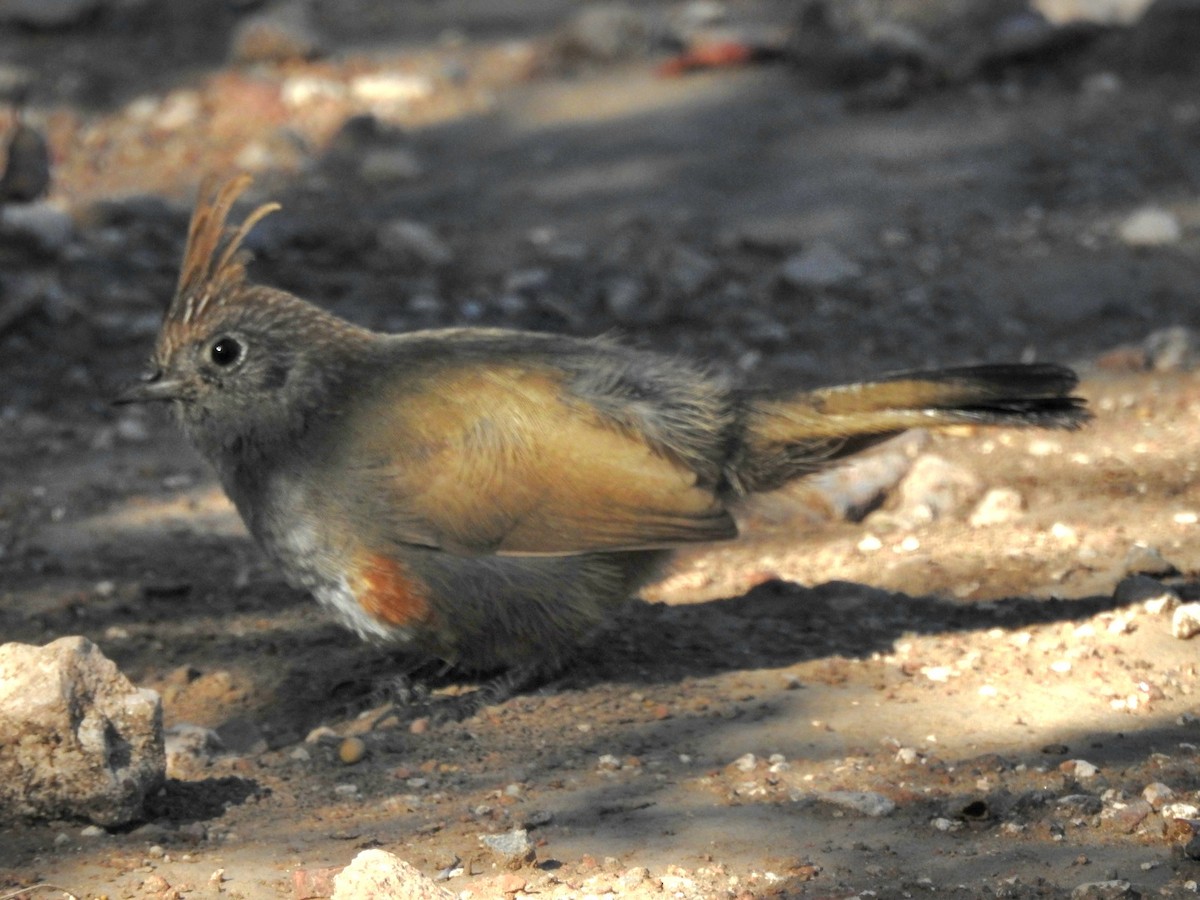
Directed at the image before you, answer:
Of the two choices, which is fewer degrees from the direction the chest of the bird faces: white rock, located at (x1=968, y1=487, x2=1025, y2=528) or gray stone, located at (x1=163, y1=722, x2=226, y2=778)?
the gray stone

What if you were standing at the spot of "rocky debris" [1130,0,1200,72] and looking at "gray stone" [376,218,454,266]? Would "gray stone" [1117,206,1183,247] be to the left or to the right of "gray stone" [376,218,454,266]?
left

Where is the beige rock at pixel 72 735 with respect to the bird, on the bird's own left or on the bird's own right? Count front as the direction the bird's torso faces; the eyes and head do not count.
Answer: on the bird's own left

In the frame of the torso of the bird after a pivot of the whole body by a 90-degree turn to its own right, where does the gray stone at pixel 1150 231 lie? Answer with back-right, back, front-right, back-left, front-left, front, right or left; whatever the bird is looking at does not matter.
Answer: front-right

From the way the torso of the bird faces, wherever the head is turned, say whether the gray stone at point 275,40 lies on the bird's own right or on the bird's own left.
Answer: on the bird's own right

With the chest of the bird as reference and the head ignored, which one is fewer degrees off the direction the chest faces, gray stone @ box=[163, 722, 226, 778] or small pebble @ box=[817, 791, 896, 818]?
the gray stone

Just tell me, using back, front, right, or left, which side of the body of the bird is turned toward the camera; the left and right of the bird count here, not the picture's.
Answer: left

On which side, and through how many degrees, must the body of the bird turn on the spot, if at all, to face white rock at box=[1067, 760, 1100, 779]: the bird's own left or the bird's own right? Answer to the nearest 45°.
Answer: approximately 135° to the bird's own left

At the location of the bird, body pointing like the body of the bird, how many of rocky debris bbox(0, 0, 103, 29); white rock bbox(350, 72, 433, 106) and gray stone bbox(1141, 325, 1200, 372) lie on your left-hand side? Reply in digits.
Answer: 0

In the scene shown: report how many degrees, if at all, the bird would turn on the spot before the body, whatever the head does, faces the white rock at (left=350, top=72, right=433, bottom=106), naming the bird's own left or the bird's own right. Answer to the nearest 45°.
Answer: approximately 90° to the bird's own right

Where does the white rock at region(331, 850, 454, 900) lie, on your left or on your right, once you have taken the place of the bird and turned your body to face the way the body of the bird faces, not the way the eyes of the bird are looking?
on your left

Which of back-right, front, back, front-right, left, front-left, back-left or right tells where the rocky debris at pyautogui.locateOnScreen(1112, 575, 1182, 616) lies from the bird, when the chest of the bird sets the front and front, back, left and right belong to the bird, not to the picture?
back

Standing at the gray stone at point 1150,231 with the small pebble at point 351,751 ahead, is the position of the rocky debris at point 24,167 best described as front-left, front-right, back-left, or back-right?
front-right

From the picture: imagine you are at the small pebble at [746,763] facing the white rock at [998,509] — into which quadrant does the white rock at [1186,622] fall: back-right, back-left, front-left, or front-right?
front-right

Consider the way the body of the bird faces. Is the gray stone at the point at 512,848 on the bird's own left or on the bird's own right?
on the bird's own left

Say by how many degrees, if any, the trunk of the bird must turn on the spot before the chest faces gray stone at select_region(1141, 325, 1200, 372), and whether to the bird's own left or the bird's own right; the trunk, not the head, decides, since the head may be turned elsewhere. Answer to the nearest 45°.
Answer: approximately 135° to the bird's own right

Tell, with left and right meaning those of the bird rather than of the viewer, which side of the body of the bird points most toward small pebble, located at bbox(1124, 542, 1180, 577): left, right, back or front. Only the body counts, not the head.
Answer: back
